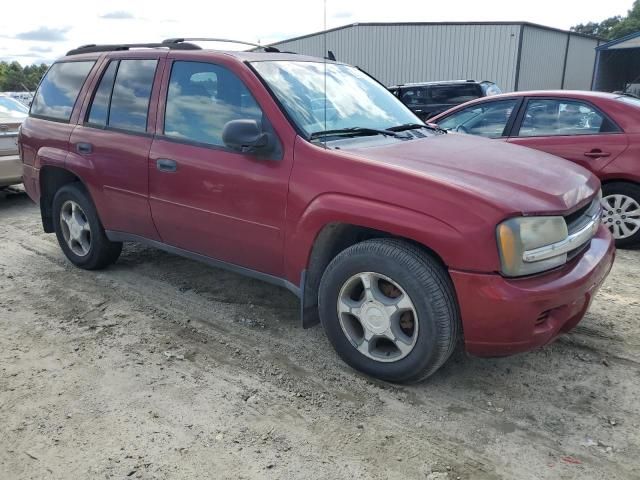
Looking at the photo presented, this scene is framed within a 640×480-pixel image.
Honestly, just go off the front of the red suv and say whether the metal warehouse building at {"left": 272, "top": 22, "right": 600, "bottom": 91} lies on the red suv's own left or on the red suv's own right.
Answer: on the red suv's own left

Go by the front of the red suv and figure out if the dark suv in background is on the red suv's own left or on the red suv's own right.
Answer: on the red suv's own left

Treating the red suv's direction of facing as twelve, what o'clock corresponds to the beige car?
The beige car is roughly at 6 o'clock from the red suv.

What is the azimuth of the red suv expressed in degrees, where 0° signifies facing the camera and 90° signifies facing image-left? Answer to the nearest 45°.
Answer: approximately 315°

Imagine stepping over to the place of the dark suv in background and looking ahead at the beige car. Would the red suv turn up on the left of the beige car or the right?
left
